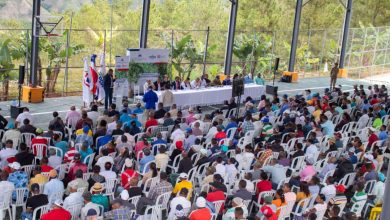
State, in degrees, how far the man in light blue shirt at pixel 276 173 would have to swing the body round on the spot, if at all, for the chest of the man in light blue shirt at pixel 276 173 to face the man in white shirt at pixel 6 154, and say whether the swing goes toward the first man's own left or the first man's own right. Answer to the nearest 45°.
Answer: approximately 45° to the first man's own left

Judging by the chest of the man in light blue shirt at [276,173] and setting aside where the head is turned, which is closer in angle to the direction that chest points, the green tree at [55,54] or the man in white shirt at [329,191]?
the green tree

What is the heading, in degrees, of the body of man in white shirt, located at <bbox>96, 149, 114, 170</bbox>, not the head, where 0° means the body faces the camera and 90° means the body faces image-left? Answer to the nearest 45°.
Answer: approximately 180°

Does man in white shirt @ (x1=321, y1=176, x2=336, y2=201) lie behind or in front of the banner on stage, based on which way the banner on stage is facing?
in front

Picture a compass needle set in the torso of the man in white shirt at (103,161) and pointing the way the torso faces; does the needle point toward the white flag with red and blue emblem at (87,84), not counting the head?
yes

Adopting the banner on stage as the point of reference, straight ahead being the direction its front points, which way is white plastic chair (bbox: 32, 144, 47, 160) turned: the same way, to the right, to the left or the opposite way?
the opposite way

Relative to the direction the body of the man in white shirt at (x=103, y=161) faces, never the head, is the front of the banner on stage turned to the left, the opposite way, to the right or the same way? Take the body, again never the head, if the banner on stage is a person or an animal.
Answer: the opposite way

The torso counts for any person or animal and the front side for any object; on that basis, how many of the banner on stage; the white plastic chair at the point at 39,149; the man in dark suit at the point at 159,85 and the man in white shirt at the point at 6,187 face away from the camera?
2

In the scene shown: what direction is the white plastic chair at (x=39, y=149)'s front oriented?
away from the camera

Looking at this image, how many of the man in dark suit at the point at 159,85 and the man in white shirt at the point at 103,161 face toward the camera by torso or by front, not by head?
1

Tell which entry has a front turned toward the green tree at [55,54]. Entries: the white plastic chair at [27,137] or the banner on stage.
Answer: the white plastic chair

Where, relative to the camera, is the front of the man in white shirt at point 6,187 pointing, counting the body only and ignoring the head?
away from the camera
